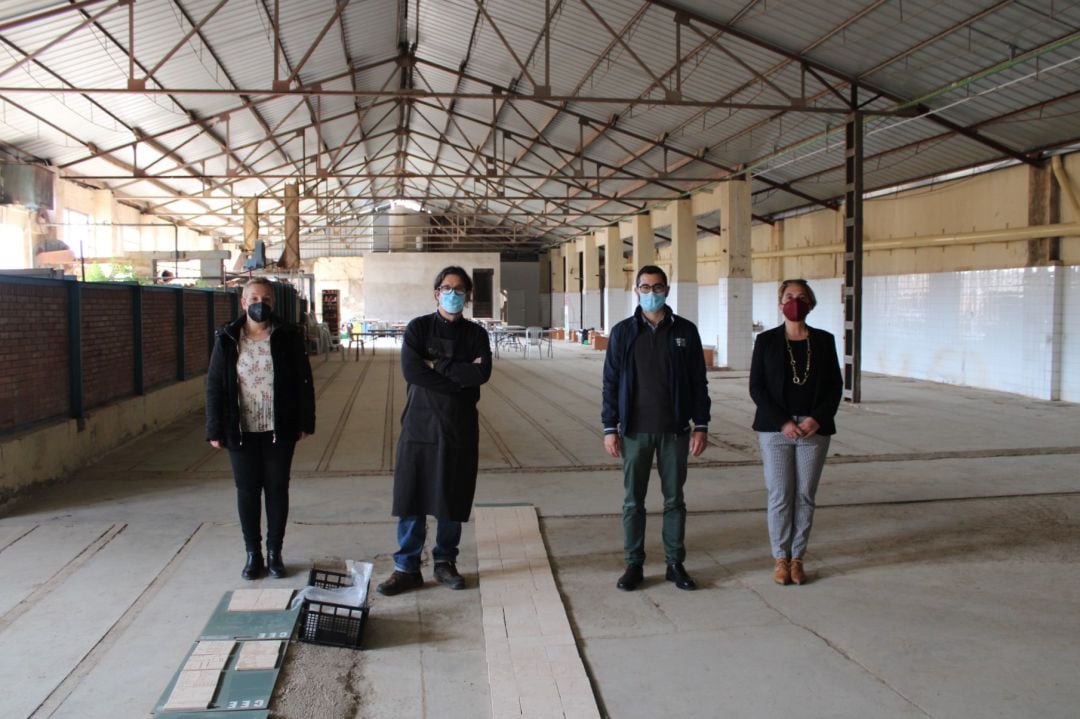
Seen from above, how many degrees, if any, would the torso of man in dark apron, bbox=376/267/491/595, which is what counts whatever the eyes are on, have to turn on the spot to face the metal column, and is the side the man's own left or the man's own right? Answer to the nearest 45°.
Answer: approximately 135° to the man's own left

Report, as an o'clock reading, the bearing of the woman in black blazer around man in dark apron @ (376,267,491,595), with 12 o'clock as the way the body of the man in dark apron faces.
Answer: The woman in black blazer is roughly at 9 o'clock from the man in dark apron.

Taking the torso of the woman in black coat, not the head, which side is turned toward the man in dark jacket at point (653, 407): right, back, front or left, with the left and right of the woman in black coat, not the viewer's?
left

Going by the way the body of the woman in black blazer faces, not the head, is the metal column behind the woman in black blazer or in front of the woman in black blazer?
behind

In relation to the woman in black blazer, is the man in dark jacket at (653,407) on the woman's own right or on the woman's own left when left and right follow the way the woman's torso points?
on the woman's own right

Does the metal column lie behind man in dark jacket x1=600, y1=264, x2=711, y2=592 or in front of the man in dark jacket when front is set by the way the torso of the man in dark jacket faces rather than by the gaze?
behind

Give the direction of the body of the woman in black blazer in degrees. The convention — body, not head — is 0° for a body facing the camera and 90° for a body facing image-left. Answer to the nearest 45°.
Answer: approximately 0°

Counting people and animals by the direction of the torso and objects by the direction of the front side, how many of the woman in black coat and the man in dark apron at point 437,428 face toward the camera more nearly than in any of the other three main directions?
2

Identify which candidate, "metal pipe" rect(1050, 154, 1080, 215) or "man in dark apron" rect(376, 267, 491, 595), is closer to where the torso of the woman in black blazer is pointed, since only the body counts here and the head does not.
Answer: the man in dark apron

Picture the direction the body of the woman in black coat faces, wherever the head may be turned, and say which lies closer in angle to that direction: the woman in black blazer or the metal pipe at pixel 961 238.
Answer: the woman in black blazer
